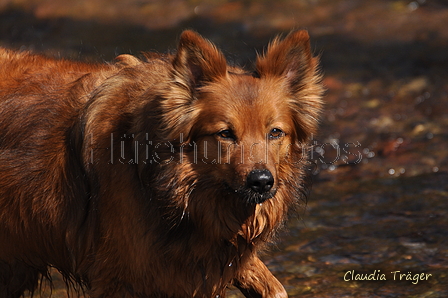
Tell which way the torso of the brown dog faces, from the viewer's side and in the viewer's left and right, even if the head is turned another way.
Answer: facing the viewer and to the right of the viewer
